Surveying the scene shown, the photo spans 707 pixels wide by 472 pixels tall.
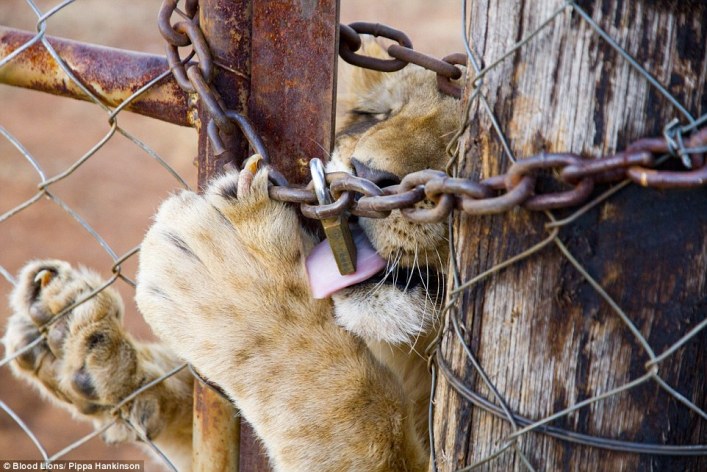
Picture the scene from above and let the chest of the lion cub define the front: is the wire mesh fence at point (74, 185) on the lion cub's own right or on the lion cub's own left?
on the lion cub's own right

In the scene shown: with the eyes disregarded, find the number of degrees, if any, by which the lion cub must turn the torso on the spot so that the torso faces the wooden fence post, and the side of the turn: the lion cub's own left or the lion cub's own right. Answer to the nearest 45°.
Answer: approximately 90° to the lion cub's own left

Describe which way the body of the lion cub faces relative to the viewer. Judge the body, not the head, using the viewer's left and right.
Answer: facing the viewer and to the left of the viewer

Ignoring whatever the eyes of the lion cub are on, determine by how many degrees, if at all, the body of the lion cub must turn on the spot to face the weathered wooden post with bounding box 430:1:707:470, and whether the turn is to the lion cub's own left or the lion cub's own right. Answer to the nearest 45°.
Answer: approximately 90° to the lion cub's own left

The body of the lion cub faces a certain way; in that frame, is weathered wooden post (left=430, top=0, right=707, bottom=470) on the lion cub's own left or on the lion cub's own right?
on the lion cub's own left
